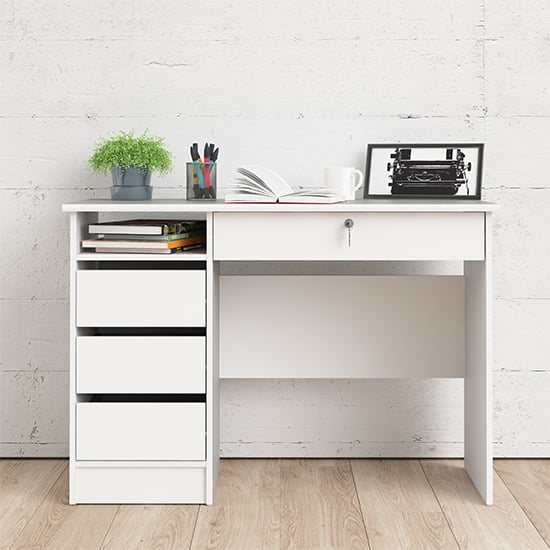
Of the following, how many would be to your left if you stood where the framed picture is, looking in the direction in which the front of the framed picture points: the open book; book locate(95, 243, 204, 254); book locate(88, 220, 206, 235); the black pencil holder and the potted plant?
0

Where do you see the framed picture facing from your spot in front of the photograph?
facing the viewer

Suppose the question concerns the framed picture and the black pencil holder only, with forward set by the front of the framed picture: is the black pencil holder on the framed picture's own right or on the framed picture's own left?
on the framed picture's own right

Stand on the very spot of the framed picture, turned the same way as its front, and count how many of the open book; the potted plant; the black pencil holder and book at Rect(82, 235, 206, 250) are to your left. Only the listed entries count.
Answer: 0

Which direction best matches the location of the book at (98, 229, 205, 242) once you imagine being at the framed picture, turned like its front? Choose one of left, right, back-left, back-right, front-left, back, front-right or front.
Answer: front-right

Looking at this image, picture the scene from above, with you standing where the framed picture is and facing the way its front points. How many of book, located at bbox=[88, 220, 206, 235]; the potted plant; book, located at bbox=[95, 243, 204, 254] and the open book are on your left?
0

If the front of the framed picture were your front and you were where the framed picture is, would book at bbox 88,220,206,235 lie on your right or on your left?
on your right

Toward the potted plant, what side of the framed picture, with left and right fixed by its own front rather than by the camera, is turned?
right

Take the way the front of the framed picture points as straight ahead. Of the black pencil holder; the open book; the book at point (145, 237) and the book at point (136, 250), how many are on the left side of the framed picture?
0
